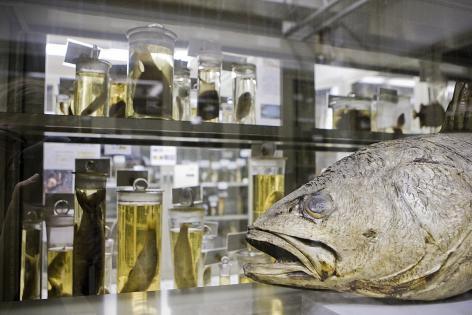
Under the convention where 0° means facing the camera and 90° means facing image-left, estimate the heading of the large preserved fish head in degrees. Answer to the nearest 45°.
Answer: approximately 90°
